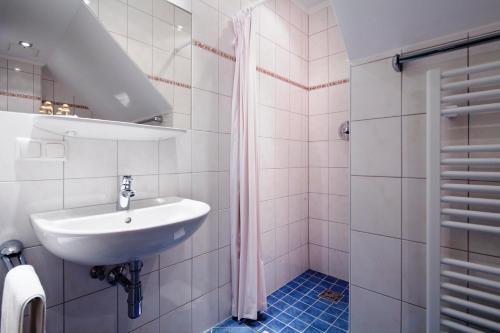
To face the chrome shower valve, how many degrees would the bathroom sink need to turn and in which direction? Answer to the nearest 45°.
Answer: approximately 45° to its left

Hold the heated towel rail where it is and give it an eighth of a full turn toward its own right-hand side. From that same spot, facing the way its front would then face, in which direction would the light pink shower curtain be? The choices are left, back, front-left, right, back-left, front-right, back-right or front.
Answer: front

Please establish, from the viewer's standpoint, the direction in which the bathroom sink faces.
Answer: facing the viewer and to the right of the viewer

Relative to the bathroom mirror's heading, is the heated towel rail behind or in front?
in front

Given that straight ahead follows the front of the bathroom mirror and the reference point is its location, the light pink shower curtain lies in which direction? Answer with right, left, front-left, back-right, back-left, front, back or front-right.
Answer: front-left

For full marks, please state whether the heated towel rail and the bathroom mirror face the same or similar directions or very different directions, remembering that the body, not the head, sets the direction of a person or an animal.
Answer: very different directions

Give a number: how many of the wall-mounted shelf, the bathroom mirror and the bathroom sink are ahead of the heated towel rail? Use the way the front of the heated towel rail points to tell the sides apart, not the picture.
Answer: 3

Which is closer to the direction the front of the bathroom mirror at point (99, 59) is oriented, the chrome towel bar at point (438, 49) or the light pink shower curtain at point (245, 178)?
the chrome towel bar

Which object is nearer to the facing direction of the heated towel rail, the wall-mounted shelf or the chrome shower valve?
the wall-mounted shelf

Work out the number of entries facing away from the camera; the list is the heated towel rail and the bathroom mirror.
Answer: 0

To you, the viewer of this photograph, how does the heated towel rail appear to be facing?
facing the viewer and to the left of the viewer

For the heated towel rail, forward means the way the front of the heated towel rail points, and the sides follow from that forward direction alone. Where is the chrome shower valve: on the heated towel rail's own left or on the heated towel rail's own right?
on the heated towel rail's own right

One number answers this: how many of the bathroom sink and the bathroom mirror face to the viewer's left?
0
